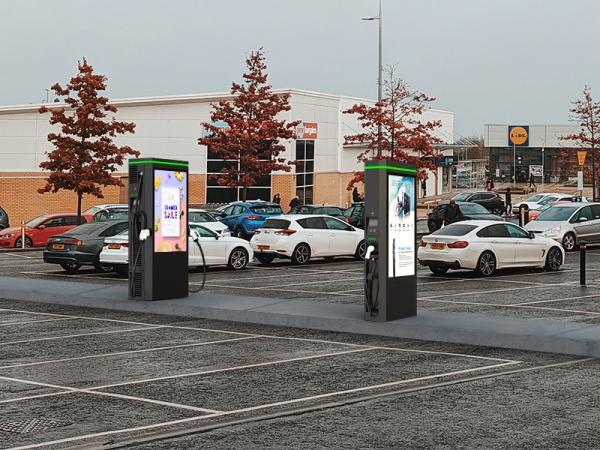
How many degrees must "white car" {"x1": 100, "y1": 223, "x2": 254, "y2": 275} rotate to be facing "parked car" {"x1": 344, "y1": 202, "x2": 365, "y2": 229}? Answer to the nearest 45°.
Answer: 0° — it already faces it

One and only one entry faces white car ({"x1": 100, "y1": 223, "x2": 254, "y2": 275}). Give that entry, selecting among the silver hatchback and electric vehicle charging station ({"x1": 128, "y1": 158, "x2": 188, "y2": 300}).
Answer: the silver hatchback

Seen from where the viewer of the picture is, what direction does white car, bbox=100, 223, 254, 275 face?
facing away from the viewer and to the right of the viewer

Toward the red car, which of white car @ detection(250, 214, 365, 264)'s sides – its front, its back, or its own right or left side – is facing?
left

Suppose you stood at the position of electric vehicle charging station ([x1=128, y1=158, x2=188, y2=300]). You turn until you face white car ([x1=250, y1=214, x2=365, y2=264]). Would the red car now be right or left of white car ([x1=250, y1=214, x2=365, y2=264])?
left

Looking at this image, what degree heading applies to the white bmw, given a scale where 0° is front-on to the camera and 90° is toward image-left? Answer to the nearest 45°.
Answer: approximately 225°

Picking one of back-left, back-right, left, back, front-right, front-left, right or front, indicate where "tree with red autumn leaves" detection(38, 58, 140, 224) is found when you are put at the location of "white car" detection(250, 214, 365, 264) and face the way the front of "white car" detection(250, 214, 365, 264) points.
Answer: left

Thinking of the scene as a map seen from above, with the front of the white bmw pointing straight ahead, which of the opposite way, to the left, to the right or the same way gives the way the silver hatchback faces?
the opposite way

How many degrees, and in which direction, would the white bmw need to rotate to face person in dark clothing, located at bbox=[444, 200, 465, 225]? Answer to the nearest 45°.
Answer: approximately 45° to its left

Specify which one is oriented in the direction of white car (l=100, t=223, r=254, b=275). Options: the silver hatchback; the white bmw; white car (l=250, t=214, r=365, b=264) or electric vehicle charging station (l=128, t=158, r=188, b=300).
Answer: the silver hatchback

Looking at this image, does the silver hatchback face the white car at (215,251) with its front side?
yes

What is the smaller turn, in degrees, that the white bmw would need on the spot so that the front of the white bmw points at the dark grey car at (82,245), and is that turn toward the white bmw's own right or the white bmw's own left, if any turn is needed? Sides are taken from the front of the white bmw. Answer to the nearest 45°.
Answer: approximately 135° to the white bmw's own left
